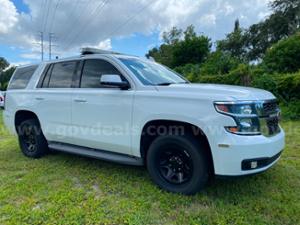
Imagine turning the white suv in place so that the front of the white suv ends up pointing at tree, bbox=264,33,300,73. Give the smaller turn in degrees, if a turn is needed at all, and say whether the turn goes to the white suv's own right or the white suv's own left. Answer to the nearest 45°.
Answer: approximately 90° to the white suv's own left

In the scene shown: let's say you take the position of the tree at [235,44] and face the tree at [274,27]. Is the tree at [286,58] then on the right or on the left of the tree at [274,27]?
right

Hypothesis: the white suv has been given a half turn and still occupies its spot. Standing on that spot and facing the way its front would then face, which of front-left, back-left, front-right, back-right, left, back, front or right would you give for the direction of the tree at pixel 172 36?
front-right

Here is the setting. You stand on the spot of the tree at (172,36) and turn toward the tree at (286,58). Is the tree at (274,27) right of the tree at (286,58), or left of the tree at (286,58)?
left

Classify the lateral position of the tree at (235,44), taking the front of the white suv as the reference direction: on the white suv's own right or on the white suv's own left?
on the white suv's own left

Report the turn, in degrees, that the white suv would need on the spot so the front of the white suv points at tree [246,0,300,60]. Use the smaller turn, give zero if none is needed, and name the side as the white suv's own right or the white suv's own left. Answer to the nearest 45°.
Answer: approximately 90° to the white suv's own left

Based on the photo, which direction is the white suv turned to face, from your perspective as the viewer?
facing the viewer and to the right of the viewer
